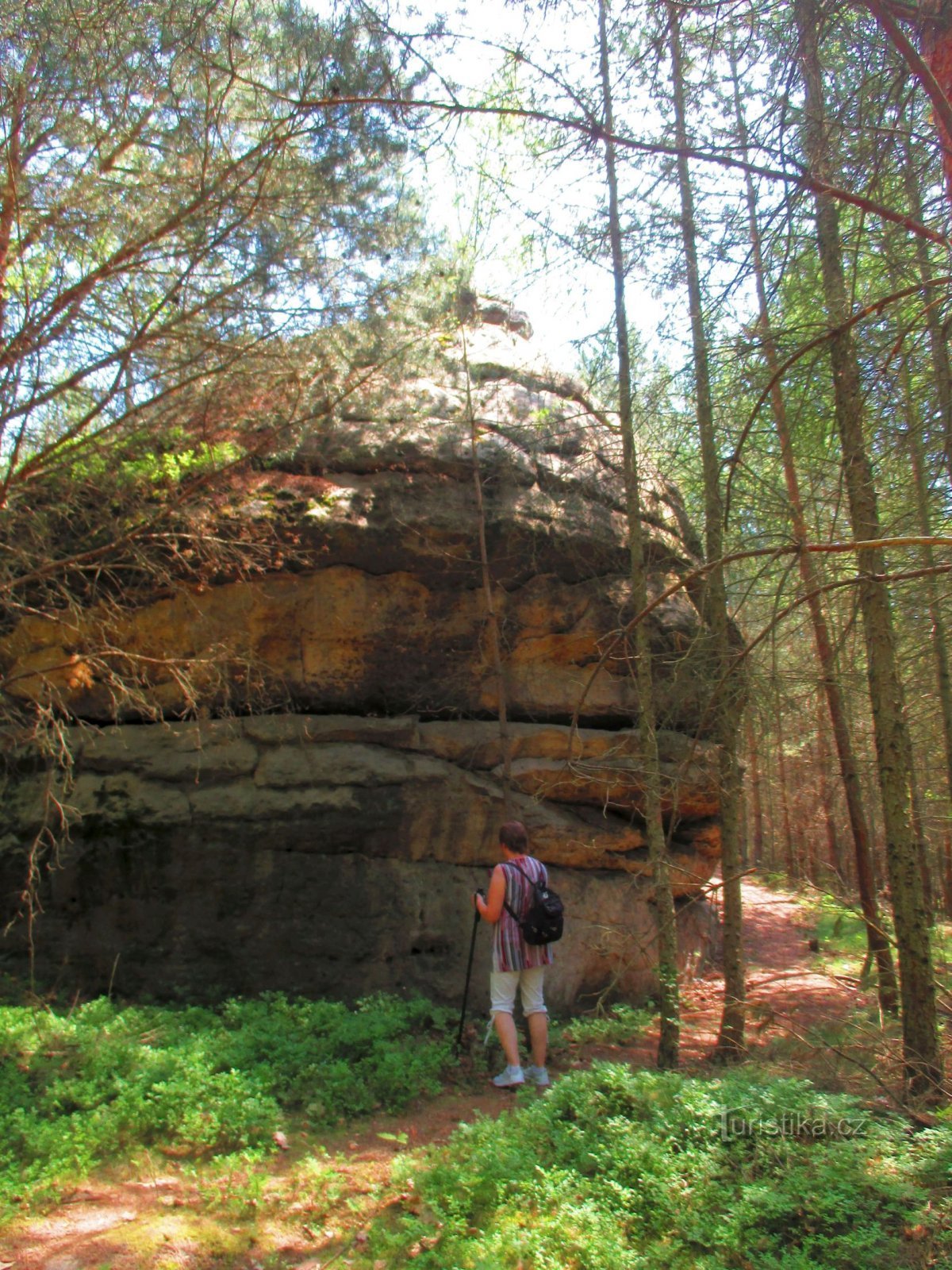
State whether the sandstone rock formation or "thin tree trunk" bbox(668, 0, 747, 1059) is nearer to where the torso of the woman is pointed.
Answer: the sandstone rock formation

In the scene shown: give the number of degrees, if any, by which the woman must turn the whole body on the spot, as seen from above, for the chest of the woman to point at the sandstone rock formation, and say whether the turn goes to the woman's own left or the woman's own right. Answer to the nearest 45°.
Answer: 0° — they already face it

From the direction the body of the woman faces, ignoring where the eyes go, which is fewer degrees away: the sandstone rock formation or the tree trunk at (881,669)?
the sandstone rock formation

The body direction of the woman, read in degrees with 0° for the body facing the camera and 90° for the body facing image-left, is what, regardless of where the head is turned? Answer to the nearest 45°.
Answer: approximately 135°

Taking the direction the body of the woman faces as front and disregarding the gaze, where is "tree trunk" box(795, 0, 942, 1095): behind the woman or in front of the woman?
behind

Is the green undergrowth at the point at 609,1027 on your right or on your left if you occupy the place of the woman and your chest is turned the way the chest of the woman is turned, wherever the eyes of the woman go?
on your right

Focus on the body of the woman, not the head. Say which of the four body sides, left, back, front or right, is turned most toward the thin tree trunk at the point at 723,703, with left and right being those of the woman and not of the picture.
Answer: right
